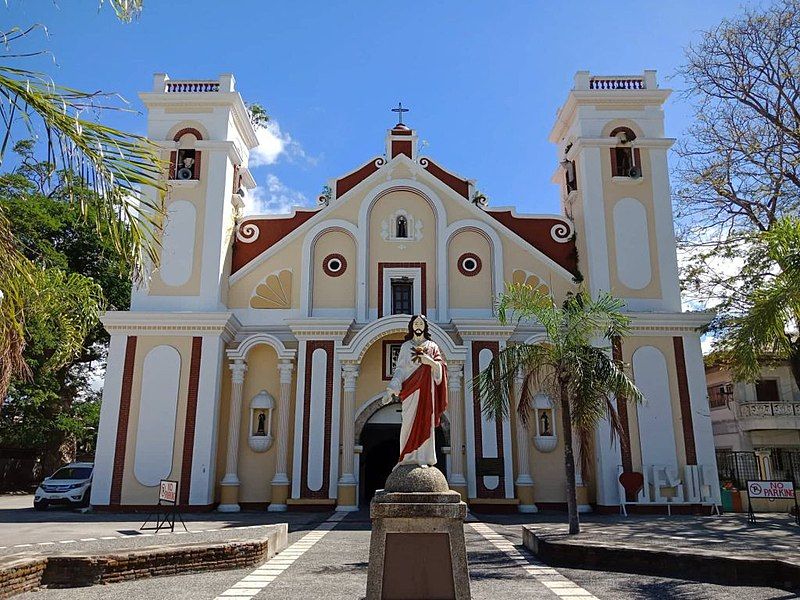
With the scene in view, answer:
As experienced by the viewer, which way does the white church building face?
facing the viewer

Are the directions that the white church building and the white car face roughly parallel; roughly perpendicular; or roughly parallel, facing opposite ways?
roughly parallel

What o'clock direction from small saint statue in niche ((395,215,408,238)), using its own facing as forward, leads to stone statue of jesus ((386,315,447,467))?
The stone statue of jesus is roughly at 12 o'clock from the small saint statue in niche.

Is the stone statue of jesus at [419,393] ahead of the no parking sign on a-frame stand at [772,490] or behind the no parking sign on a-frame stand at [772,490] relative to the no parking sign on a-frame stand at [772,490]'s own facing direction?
ahead

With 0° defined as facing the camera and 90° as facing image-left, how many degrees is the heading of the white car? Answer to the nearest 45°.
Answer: approximately 45°

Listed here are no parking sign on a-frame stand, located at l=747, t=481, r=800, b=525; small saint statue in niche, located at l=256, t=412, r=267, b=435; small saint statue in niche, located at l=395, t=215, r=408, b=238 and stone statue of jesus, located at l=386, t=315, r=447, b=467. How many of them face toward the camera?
4

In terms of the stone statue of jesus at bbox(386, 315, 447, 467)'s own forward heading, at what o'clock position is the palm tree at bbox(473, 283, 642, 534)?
The palm tree is roughly at 7 o'clock from the stone statue of jesus.

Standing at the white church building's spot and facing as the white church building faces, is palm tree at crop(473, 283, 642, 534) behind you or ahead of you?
ahead

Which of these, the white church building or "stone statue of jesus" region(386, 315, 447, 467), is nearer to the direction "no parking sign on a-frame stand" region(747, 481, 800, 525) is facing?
the stone statue of jesus

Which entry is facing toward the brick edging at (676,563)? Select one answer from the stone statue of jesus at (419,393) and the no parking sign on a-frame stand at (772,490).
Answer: the no parking sign on a-frame stand

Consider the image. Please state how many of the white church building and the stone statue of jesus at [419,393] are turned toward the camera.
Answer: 2

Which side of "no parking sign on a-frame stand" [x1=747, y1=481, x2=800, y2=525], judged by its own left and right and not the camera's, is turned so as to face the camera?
front

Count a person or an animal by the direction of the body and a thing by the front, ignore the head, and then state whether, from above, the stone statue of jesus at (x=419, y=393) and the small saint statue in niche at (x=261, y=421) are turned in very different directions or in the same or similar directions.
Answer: same or similar directions

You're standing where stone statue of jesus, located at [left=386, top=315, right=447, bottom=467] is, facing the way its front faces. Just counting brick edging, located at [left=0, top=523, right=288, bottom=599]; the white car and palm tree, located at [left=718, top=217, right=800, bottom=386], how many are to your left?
1

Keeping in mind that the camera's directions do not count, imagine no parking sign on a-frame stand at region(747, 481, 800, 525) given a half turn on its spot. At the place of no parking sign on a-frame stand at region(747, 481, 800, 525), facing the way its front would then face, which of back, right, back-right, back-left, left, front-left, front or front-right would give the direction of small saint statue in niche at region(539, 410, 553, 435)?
left
